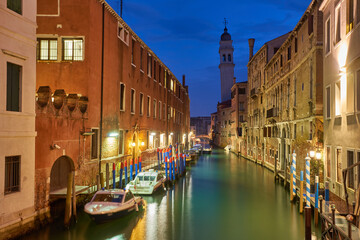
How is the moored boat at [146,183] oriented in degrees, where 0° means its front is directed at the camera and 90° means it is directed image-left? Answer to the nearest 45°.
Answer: approximately 45°

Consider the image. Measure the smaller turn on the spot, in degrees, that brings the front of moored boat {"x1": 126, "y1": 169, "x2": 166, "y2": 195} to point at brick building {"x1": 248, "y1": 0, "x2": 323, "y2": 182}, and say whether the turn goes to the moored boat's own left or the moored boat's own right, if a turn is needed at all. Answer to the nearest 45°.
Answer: approximately 135° to the moored boat's own left

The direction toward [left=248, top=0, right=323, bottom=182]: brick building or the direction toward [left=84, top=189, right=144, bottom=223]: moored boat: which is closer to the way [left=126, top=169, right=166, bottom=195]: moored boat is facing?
the moored boat

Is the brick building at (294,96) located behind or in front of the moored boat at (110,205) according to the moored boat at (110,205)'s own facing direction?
behind

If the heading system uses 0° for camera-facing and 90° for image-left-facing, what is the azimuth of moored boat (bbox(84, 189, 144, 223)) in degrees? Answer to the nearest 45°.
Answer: approximately 45°
